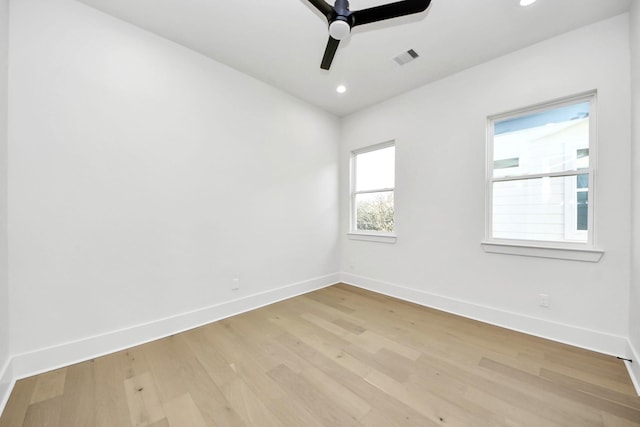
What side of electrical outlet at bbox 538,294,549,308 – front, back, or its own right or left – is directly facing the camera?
front

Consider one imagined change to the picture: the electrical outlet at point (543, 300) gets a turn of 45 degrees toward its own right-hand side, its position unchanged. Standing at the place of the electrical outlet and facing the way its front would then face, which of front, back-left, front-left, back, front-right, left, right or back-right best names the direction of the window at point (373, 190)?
front-right

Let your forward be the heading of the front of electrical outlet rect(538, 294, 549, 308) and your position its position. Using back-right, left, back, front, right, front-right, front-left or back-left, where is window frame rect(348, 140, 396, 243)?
right
